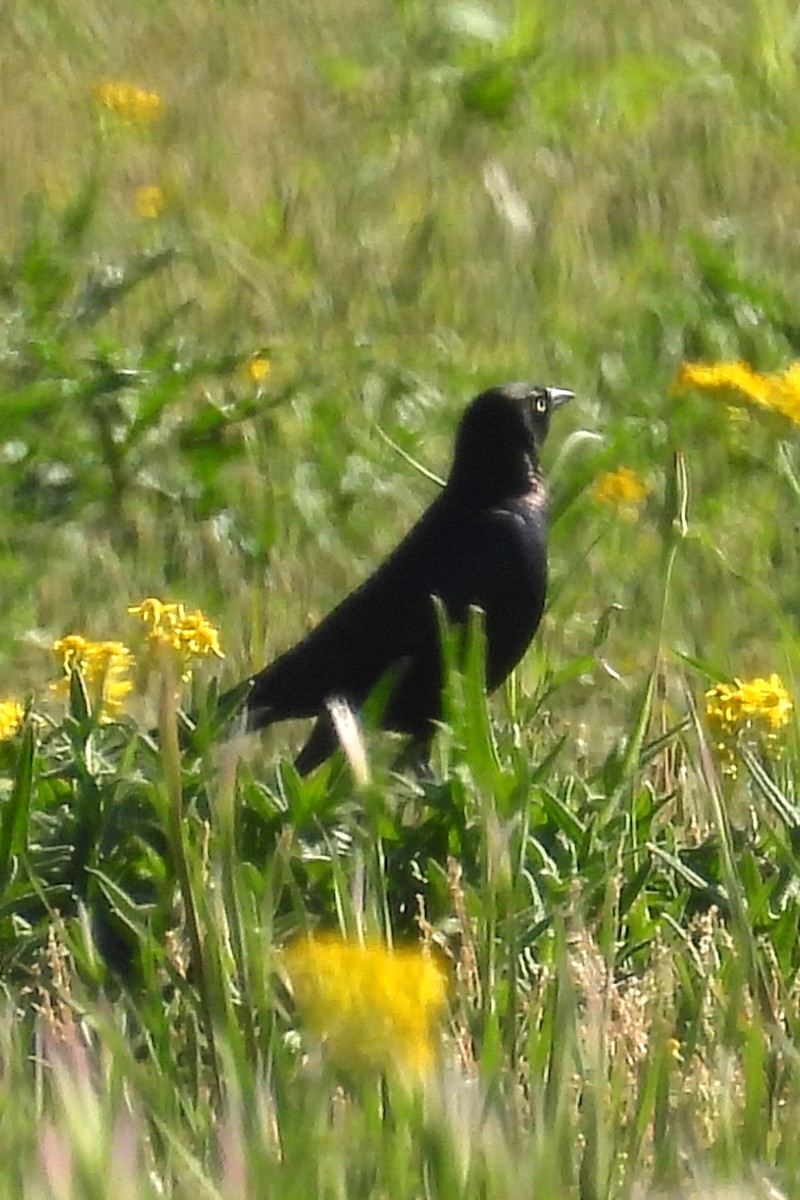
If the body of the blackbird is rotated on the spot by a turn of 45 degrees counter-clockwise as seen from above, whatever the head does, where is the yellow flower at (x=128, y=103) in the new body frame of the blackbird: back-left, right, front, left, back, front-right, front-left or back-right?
front-left

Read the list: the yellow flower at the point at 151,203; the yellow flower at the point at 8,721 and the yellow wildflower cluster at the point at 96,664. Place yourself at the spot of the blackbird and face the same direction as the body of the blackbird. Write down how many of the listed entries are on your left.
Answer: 1

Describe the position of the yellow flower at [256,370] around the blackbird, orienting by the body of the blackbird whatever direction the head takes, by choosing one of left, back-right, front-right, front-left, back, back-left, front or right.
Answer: left

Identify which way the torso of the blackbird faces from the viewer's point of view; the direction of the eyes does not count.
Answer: to the viewer's right

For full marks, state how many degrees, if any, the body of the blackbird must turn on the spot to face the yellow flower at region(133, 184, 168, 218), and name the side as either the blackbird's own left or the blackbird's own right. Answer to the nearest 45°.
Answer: approximately 90° to the blackbird's own left

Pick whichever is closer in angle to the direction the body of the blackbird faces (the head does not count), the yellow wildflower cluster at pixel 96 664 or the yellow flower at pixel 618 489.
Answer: the yellow flower

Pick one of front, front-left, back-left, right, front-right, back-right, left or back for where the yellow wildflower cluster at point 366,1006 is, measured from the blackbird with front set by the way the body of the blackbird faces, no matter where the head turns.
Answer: right

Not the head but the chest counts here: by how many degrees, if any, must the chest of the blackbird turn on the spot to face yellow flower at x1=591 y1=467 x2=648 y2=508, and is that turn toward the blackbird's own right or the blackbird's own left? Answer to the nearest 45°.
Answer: approximately 45° to the blackbird's own left
